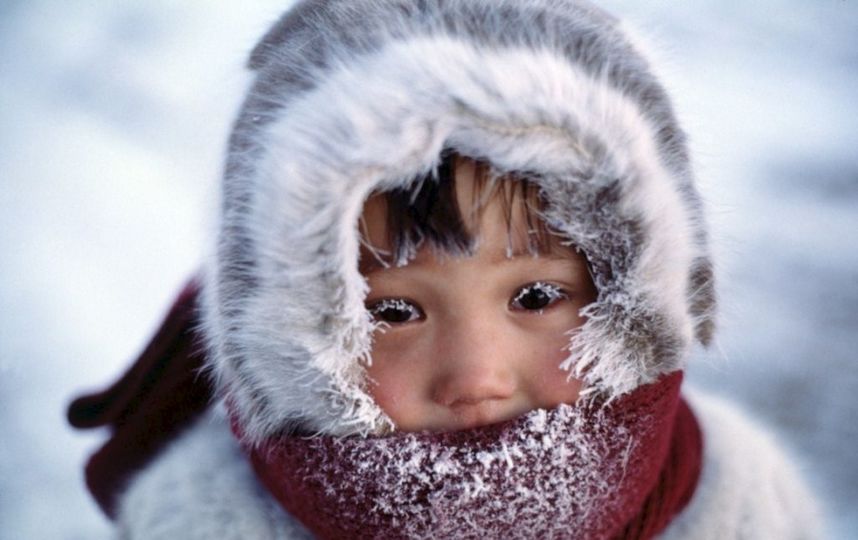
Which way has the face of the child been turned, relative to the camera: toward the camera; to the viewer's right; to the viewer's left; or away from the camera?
toward the camera

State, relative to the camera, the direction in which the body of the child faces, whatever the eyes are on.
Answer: toward the camera
